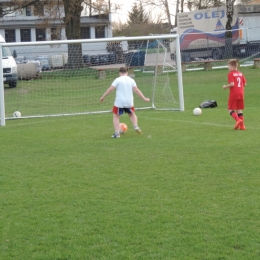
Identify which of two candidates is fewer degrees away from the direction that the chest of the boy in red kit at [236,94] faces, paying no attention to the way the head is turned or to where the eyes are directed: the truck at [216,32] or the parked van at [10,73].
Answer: the parked van

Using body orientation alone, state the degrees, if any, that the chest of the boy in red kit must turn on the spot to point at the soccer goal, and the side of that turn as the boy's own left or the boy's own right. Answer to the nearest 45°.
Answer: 0° — they already face it

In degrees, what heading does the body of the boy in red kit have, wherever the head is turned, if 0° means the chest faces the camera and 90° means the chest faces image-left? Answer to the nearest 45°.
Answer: approximately 135°

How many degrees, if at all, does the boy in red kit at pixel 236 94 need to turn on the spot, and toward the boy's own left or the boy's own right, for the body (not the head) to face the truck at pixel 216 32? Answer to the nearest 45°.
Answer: approximately 45° to the boy's own right
